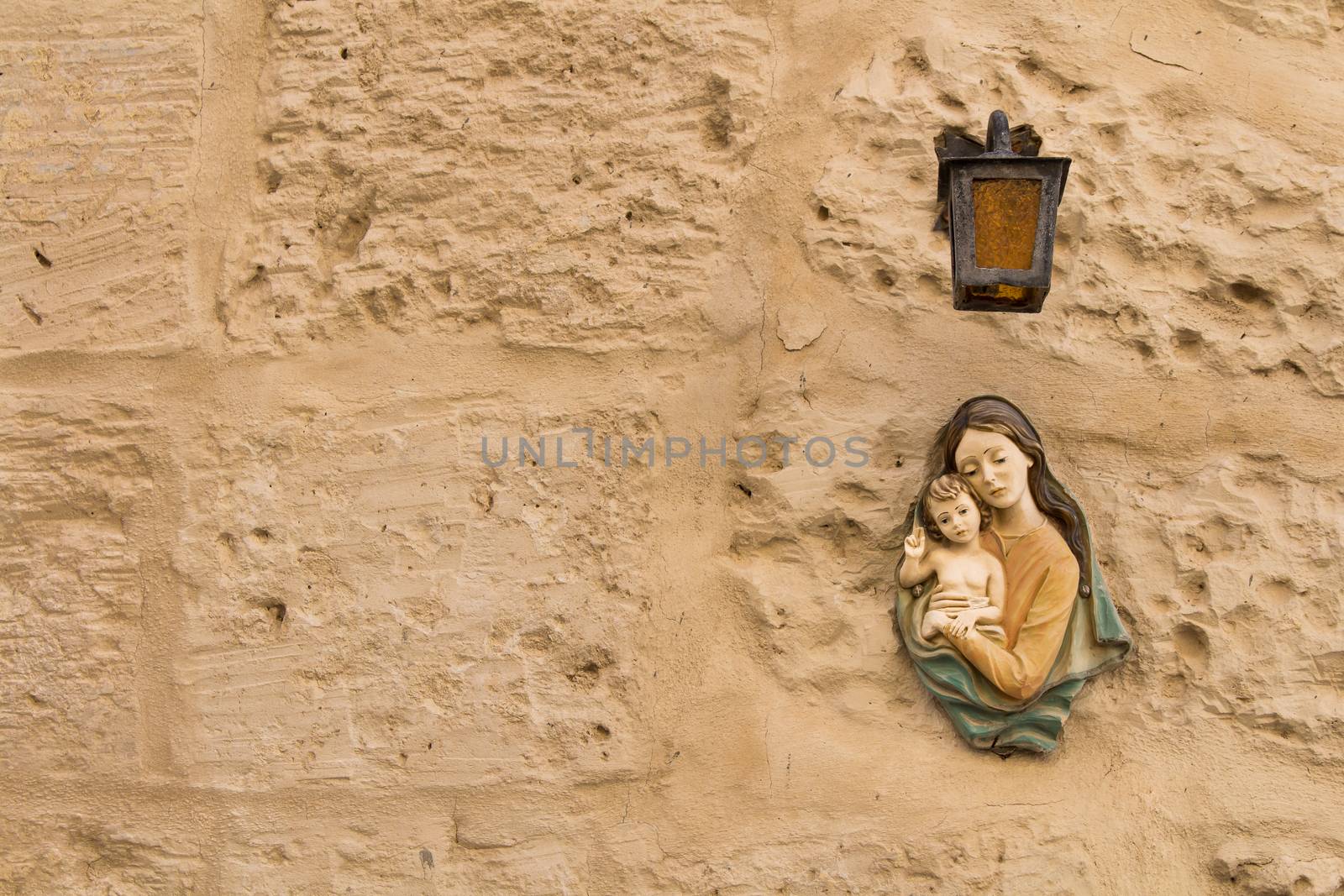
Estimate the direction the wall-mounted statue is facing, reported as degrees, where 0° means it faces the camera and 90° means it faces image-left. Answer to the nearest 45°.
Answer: approximately 0°
